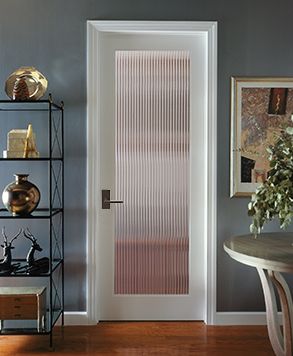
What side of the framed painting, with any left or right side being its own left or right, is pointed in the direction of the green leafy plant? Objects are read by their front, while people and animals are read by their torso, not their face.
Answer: front

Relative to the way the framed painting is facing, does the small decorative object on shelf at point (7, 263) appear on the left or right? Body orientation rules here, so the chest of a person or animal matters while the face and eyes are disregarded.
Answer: on its right

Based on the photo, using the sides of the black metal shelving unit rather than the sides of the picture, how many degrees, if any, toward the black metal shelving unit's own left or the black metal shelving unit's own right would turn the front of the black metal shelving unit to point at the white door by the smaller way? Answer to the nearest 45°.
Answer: approximately 90° to the black metal shelving unit's own left

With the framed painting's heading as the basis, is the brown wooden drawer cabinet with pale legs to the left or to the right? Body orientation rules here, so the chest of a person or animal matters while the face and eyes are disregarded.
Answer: on its right

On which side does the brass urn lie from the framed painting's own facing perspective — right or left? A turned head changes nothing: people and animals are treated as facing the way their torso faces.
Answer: on its right

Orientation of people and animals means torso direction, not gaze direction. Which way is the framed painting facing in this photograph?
toward the camera

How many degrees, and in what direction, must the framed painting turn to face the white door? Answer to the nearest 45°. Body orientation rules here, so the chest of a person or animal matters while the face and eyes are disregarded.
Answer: approximately 90° to its right

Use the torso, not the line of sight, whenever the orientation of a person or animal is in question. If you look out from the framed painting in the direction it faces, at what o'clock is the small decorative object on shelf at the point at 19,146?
The small decorative object on shelf is roughly at 2 o'clock from the framed painting.

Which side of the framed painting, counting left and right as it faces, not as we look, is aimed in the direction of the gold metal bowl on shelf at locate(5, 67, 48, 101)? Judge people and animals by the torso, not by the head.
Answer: right

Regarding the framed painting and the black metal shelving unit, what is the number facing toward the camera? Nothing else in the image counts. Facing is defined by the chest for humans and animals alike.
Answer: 2
